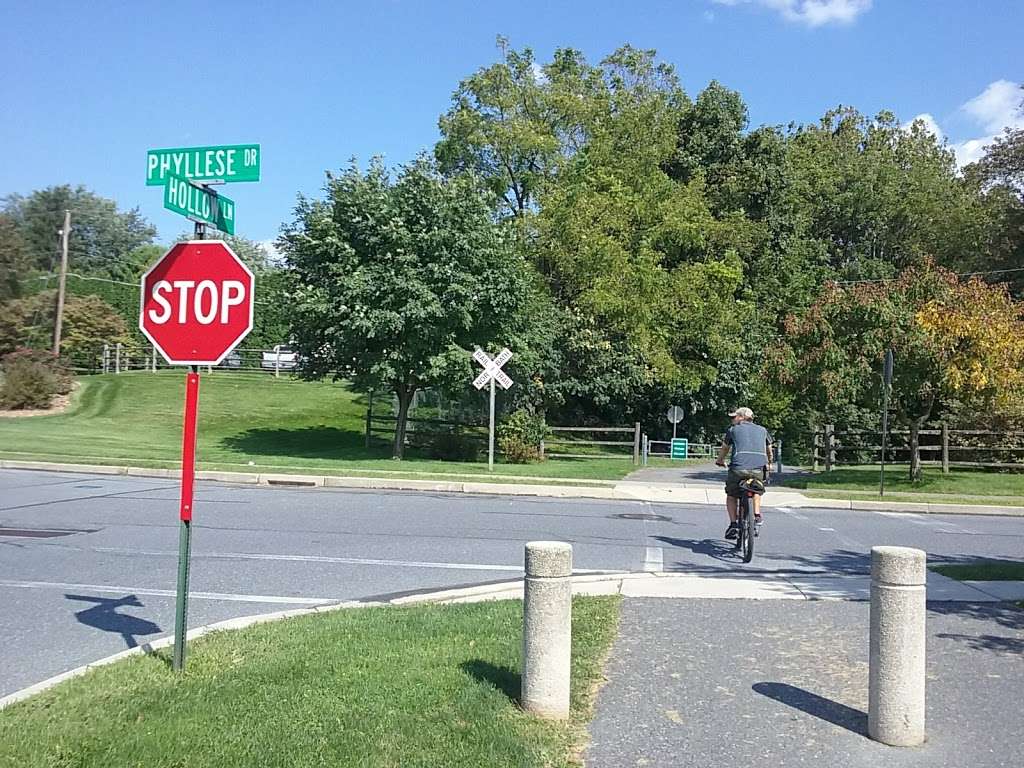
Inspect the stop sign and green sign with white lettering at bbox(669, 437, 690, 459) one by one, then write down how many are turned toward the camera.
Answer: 2

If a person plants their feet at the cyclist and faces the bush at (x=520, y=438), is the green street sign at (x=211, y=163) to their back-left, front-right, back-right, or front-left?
back-left

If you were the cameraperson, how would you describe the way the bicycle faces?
facing away from the viewer

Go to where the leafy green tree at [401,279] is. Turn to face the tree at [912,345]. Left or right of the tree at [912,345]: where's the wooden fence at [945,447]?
left

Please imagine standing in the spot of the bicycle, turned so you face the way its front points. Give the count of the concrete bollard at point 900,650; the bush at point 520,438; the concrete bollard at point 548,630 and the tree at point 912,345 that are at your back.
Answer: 2

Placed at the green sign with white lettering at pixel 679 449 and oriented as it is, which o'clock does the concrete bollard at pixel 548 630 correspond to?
The concrete bollard is roughly at 12 o'clock from the green sign with white lettering.

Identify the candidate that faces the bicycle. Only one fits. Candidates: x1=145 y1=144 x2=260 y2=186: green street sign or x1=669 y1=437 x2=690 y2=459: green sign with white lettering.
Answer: the green sign with white lettering

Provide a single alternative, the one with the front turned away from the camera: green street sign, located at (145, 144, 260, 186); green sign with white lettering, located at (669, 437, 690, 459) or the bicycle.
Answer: the bicycle

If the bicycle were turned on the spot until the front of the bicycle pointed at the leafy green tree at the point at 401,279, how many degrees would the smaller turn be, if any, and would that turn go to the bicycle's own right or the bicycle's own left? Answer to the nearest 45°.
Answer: approximately 45° to the bicycle's own left

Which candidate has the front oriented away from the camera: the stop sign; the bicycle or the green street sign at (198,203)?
the bicycle

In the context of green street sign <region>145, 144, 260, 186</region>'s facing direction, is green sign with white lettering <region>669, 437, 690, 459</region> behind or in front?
behind

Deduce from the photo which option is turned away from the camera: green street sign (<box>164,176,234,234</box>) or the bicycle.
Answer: the bicycle

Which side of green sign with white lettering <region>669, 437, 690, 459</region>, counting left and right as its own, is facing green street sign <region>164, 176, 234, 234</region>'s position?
front
